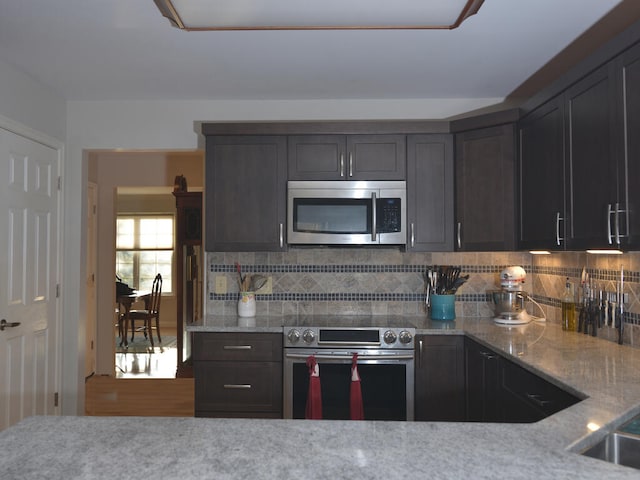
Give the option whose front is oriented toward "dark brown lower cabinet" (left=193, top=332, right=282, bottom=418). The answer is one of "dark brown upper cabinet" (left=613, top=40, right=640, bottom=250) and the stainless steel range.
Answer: the dark brown upper cabinet

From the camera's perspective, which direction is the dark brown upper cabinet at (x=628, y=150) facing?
to the viewer's left

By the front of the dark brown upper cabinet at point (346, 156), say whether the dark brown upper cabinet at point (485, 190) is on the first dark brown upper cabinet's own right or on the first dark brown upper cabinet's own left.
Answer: on the first dark brown upper cabinet's own left

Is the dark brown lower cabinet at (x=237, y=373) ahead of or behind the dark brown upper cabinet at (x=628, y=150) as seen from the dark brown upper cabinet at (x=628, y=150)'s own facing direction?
ahead

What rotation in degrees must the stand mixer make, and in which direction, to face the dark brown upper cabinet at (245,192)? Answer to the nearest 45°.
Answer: approximately 45° to its right

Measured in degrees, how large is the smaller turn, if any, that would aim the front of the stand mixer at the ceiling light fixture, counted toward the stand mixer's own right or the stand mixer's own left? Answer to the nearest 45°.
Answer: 0° — it already faces it

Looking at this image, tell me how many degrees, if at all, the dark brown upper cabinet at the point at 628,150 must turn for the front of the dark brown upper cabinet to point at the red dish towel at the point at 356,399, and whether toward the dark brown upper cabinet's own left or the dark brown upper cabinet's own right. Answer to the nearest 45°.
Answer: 0° — it already faces it

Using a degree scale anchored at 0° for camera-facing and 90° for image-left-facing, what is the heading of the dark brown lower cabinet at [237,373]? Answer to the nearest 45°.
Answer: approximately 0°
